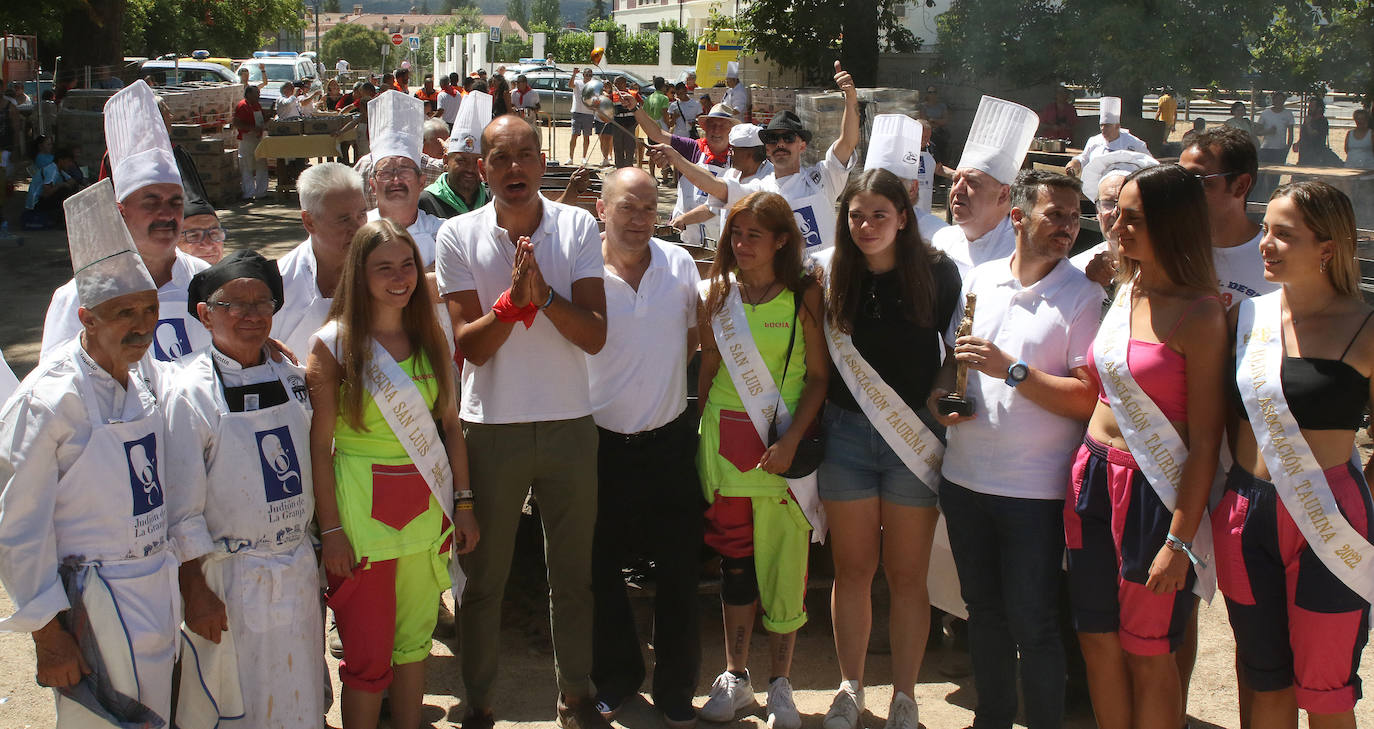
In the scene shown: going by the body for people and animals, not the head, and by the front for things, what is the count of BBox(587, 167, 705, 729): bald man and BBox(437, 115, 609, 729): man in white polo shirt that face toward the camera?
2

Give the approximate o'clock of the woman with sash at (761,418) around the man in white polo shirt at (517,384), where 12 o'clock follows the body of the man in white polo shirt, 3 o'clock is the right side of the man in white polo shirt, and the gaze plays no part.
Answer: The woman with sash is roughly at 9 o'clock from the man in white polo shirt.

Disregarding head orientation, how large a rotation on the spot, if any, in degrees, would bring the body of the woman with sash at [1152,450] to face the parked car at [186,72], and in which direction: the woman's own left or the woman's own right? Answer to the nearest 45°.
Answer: approximately 90° to the woman's own right

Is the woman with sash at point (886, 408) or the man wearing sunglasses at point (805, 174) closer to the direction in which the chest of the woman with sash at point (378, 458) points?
the woman with sash

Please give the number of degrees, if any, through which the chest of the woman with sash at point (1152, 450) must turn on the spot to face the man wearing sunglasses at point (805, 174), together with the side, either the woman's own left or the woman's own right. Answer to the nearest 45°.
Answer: approximately 90° to the woman's own right

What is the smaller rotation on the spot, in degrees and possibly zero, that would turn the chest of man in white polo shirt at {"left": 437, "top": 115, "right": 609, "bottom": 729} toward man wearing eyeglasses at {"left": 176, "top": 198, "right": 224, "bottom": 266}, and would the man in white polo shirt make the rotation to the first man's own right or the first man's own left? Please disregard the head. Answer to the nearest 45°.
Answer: approximately 135° to the first man's own right

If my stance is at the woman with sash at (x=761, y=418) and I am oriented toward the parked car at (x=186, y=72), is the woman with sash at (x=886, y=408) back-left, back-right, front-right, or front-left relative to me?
back-right
